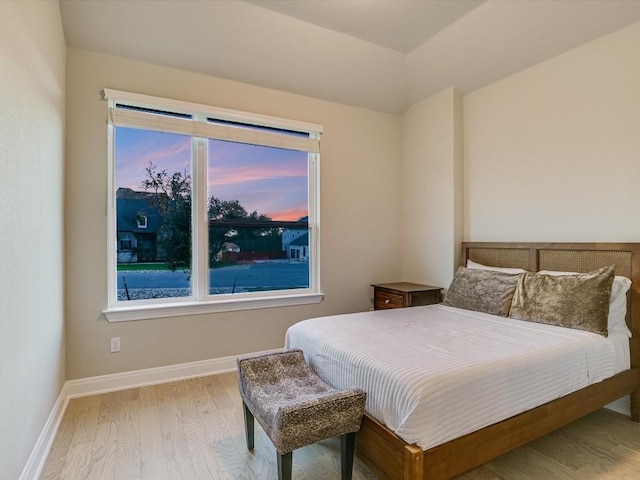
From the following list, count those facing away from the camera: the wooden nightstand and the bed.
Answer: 0

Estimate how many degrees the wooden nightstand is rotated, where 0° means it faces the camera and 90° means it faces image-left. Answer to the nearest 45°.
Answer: approximately 45°

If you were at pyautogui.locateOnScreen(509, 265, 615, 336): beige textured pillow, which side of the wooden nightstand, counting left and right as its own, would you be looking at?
left

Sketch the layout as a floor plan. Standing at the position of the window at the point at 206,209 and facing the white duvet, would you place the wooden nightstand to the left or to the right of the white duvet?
left

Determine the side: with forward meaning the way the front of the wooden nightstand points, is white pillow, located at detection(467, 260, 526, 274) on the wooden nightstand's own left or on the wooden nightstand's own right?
on the wooden nightstand's own left

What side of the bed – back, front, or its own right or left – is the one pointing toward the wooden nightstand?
right
